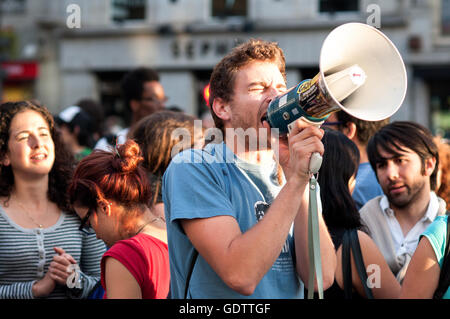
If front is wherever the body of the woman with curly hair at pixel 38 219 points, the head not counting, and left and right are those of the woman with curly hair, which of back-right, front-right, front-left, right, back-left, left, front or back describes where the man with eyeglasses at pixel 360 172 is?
left

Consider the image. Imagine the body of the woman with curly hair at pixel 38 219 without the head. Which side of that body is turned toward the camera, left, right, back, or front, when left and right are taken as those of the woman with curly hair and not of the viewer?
front

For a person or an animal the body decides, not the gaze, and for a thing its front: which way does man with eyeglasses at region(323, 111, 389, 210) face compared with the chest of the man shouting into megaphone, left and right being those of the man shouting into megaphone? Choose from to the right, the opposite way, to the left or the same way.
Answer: the opposite way

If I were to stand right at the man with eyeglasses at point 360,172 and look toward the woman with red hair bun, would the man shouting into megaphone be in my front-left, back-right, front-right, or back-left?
front-left

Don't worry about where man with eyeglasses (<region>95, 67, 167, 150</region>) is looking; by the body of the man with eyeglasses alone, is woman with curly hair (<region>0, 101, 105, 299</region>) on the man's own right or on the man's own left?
on the man's own right

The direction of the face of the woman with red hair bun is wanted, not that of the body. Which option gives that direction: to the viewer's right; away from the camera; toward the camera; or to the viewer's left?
to the viewer's left

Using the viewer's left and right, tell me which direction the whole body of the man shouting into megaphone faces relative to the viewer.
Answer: facing the viewer and to the right of the viewer
